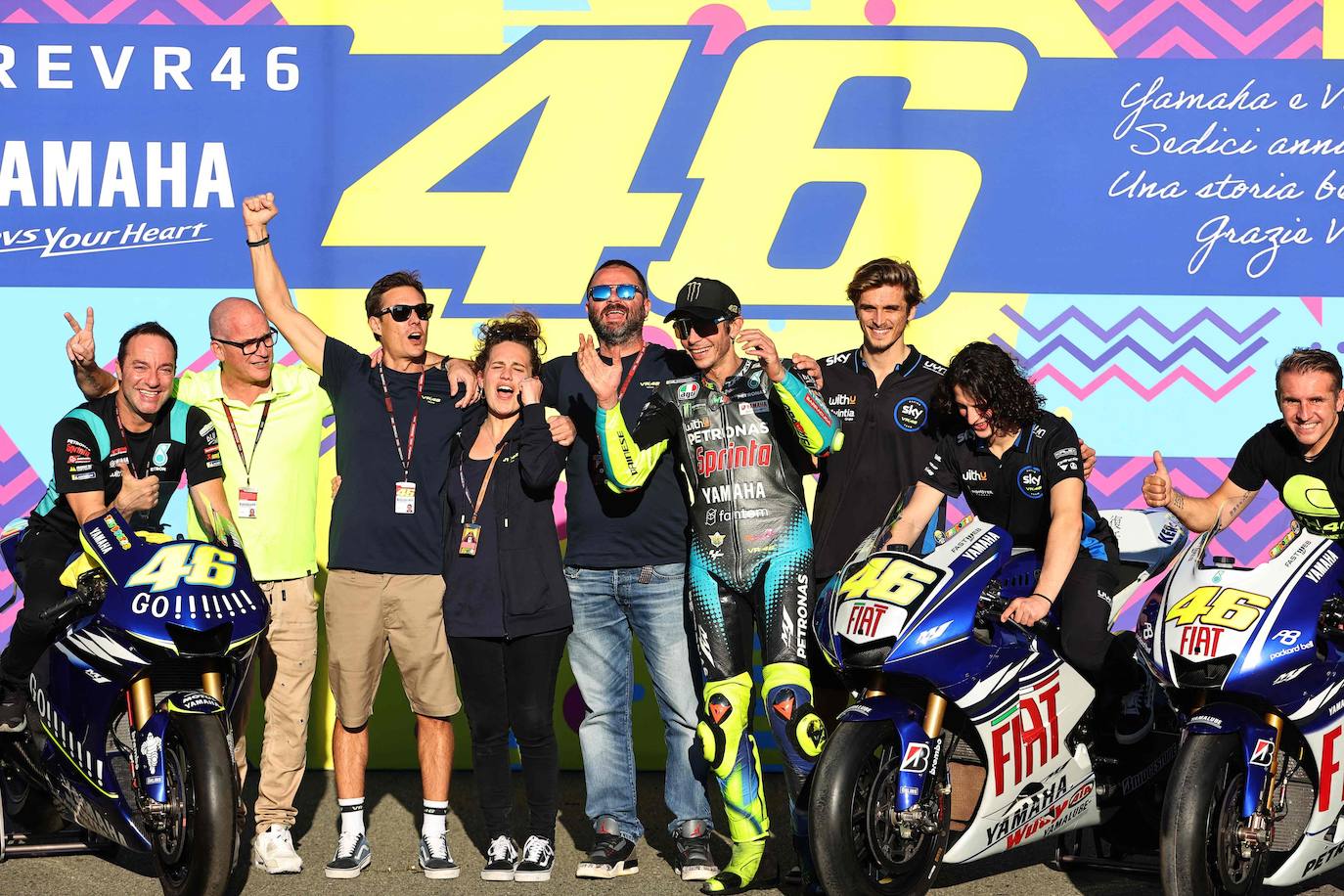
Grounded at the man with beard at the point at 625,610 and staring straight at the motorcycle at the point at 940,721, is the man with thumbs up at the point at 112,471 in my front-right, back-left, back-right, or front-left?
back-right

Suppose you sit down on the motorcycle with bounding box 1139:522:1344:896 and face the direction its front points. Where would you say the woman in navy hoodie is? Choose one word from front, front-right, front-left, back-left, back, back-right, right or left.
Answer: front-right

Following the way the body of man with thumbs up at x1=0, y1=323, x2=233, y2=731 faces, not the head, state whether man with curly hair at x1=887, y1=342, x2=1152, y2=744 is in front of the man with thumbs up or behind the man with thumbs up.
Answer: in front

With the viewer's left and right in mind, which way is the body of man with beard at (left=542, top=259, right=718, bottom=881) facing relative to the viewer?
facing the viewer

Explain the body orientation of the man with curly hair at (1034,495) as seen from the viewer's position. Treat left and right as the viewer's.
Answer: facing the viewer and to the left of the viewer

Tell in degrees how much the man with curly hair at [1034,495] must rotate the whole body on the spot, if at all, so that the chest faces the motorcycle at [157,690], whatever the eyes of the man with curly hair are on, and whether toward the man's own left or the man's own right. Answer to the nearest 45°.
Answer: approximately 45° to the man's own right

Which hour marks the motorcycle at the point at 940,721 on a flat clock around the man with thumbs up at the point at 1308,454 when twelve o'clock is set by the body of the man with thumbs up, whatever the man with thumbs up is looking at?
The motorcycle is roughly at 2 o'clock from the man with thumbs up.

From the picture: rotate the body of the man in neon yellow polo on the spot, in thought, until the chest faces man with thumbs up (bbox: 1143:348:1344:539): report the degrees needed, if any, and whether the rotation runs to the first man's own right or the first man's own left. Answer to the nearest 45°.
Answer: approximately 45° to the first man's own left

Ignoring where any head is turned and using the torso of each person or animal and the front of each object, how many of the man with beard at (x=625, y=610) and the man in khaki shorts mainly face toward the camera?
2

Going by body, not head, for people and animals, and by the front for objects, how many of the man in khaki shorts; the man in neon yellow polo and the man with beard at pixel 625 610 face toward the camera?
3

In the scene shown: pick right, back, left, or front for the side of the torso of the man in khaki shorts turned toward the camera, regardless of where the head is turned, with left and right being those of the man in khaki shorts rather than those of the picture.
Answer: front

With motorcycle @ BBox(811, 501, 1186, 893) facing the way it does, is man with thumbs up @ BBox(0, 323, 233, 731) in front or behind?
in front

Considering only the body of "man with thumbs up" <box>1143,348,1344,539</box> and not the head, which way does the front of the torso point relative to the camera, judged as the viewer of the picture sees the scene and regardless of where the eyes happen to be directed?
toward the camera
